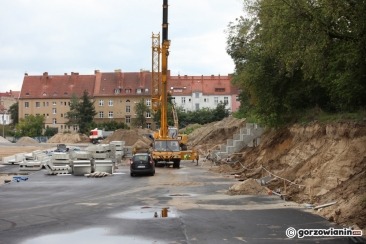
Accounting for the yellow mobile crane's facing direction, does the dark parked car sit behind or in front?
in front

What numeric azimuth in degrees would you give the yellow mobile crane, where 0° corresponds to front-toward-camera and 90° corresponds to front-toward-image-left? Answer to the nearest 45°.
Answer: approximately 0°

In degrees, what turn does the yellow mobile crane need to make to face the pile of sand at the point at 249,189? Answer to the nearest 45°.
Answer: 0° — it already faces it
